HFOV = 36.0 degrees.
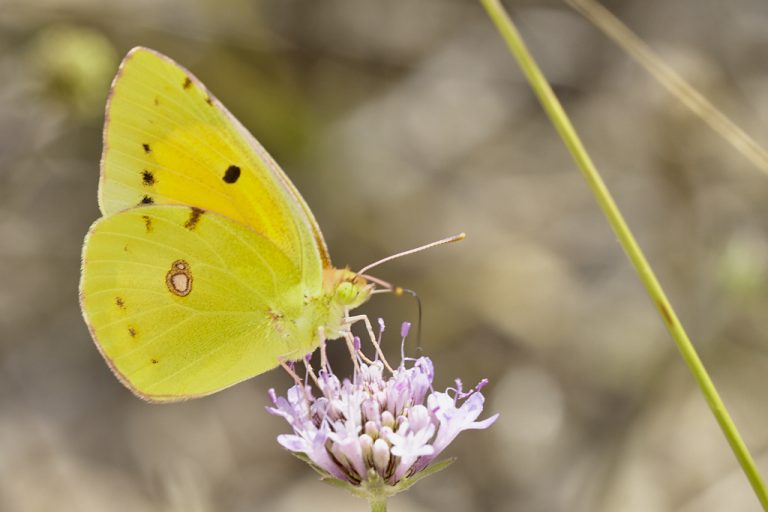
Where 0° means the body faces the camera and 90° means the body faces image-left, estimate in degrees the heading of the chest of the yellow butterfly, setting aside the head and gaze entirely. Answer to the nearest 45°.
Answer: approximately 270°

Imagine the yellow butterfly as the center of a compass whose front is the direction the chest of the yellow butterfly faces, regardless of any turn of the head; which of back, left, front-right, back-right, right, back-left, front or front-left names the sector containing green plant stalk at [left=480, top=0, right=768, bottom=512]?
front-right
